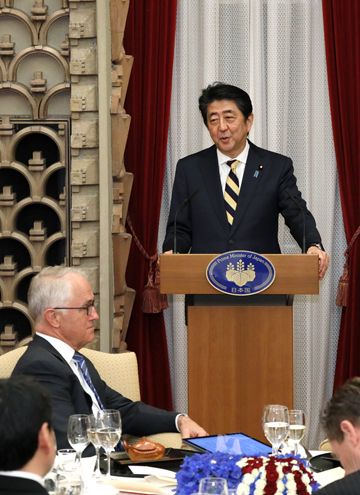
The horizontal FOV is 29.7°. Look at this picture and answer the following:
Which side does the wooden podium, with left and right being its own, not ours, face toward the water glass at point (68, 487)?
front

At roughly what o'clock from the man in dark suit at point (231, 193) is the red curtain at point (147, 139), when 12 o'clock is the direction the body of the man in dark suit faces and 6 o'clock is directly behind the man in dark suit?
The red curtain is roughly at 5 o'clock from the man in dark suit.

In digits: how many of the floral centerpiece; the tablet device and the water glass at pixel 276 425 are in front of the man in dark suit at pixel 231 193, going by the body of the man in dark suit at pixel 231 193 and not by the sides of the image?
3

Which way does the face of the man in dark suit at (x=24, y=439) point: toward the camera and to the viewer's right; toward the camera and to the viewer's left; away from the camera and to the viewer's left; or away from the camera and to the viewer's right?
away from the camera and to the viewer's right

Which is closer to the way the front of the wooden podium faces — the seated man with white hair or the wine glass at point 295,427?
the wine glass

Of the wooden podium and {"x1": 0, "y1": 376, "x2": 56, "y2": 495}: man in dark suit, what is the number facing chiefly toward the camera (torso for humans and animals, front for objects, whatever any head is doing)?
1

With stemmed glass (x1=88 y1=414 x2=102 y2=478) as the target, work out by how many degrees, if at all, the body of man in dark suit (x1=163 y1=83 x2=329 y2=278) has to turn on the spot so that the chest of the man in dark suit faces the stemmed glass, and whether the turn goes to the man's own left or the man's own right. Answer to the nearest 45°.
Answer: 0° — they already face it

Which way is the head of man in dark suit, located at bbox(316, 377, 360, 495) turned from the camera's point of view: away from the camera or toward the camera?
away from the camera

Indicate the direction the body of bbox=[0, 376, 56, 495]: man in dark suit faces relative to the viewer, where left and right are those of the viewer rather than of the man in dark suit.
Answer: facing away from the viewer and to the right of the viewer

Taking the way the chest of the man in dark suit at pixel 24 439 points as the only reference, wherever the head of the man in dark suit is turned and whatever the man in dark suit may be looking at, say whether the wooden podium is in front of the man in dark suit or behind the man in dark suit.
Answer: in front

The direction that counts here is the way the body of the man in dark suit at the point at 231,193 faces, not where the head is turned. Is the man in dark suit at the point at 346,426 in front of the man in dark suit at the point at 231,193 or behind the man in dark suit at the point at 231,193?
in front
